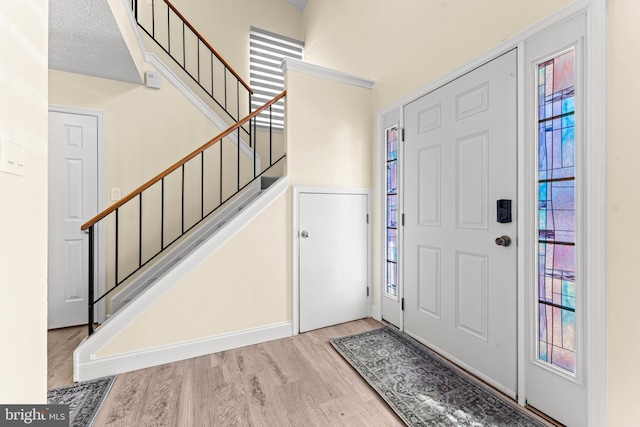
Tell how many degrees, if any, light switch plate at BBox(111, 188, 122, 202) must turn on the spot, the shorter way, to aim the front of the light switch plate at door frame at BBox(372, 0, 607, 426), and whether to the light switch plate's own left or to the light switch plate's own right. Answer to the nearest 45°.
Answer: approximately 45° to the light switch plate's own left

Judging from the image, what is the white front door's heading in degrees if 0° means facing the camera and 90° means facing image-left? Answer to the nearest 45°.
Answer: approximately 45°

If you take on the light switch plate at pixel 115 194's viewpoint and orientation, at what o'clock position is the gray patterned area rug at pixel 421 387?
The gray patterned area rug is roughly at 11 o'clock from the light switch plate.
